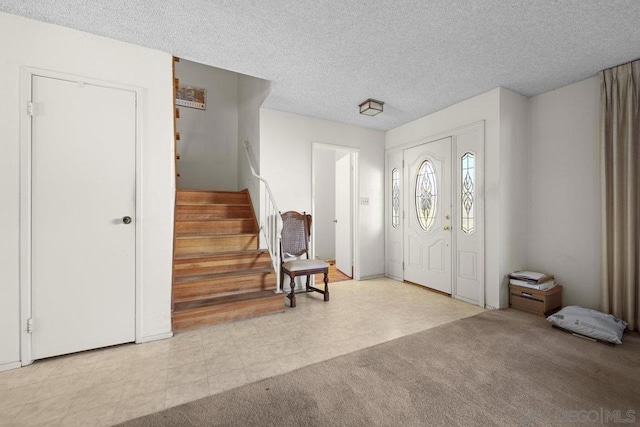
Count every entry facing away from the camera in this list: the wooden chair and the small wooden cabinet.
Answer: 0

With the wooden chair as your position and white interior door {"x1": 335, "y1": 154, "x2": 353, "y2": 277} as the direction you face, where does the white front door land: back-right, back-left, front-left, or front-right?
front-right

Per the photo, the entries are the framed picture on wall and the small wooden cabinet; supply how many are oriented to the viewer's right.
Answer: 0

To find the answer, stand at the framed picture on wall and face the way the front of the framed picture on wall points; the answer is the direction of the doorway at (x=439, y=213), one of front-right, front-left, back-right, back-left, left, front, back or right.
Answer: front-left

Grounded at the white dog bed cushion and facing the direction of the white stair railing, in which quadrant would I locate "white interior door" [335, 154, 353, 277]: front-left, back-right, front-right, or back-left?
front-right

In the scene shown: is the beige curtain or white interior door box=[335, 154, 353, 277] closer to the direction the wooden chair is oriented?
the beige curtain

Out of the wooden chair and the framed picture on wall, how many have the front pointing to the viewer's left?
0

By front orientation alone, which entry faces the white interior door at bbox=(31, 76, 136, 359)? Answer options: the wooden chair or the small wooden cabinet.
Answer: the small wooden cabinet

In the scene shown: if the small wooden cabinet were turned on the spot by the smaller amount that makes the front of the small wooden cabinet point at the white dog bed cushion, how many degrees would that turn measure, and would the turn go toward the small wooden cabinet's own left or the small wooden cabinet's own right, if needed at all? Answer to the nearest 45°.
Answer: approximately 90° to the small wooden cabinet's own left

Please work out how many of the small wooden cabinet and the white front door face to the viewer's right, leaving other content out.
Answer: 0

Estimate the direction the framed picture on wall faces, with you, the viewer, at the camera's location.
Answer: facing the viewer

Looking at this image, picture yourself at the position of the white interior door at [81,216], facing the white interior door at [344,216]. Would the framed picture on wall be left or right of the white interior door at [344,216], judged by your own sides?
left

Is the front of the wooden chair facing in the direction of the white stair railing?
no

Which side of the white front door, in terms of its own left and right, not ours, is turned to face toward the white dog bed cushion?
left

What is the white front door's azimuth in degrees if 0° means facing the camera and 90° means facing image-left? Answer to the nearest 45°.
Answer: approximately 45°
